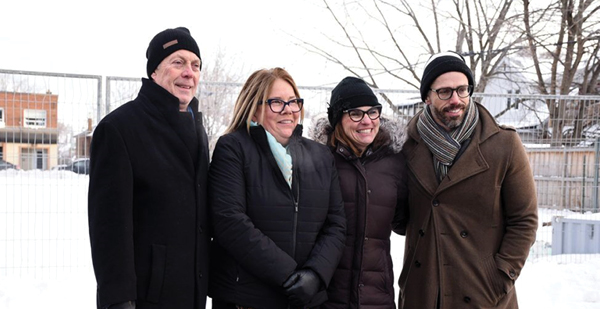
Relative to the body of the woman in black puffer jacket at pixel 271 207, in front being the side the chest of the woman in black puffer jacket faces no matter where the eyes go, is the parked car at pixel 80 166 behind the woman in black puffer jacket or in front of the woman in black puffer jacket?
behind

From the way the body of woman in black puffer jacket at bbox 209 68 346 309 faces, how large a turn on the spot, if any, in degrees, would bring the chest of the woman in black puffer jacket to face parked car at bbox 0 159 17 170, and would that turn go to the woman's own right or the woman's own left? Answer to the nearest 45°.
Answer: approximately 180°

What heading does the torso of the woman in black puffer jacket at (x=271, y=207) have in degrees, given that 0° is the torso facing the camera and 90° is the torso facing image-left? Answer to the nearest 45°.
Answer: approximately 315°

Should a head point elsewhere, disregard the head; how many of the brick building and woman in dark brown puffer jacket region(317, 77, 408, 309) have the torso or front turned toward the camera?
2

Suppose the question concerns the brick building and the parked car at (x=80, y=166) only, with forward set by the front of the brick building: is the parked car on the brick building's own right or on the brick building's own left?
on the brick building's own left

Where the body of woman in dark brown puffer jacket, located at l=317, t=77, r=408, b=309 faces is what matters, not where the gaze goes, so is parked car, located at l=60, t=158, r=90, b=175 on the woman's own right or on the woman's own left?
on the woman's own right

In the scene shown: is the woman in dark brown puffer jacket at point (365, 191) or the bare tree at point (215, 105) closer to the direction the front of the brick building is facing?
the woman in dark brown puffer jacket

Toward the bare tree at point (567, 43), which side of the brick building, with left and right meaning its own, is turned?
left

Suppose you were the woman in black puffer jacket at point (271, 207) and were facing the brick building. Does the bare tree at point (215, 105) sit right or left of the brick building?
right

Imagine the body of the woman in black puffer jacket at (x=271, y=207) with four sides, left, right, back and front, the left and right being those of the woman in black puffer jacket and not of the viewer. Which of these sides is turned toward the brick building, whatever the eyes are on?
back

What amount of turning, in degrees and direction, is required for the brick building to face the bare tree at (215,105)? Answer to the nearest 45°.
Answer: approximately 90° to its left
